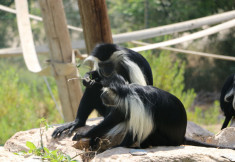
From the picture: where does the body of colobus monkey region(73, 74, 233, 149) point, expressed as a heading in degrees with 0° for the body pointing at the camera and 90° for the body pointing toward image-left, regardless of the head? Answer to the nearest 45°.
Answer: approximately 90°

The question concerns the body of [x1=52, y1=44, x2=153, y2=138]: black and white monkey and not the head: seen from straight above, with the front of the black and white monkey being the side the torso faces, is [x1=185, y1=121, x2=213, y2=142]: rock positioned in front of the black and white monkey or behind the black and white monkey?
behind

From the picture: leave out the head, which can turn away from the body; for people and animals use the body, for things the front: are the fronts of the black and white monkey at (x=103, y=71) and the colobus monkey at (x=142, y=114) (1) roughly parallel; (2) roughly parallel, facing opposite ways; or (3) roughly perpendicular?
roughly parallel

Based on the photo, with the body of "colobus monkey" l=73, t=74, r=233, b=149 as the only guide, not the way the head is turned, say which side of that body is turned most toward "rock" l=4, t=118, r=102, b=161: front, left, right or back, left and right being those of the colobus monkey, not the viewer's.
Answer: front

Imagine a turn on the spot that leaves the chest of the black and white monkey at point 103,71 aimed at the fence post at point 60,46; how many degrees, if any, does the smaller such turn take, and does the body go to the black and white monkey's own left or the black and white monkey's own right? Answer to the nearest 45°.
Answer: approximately 45° to the black and white monkey's own right

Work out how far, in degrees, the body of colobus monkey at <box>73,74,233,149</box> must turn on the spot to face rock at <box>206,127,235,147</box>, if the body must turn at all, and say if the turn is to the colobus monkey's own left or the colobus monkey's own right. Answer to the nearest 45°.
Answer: approximately 135° to the colobus monkey's own right

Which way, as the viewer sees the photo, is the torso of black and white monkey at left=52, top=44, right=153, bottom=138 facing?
to the viewer's left
